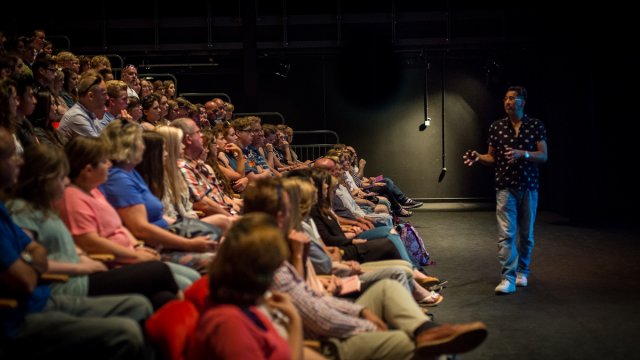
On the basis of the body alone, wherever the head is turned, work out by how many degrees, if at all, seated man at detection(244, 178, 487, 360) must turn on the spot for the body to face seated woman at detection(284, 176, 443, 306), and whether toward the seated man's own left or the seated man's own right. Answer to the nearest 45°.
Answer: approximately 90° to the seated man's own left

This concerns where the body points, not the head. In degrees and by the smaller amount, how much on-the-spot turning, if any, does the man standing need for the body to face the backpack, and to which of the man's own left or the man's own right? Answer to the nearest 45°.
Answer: approximately 90° to the man's own right

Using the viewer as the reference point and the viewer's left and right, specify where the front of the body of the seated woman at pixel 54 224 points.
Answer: facing to the right of the viewer

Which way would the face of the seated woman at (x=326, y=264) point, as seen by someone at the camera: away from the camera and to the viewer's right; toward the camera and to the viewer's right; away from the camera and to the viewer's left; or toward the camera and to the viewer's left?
away from the camera and to the viewer's right

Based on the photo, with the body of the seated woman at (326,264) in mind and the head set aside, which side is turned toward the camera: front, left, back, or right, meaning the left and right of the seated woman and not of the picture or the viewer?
right

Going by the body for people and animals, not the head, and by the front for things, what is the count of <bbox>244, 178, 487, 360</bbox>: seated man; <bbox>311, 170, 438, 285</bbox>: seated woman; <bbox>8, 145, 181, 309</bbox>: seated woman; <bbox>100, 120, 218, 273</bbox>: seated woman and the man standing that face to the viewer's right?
4

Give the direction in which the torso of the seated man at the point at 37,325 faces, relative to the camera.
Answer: to the viewer's right

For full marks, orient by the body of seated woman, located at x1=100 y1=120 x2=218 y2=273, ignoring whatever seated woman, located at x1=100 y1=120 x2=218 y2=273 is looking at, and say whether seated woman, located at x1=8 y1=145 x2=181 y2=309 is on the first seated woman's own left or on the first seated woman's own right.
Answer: on the first seated woman's own right

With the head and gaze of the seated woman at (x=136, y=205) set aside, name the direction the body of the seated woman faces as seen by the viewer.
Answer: to the viewer's right

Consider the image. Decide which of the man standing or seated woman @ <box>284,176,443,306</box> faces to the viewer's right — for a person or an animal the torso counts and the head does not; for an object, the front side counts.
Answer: the seated woman

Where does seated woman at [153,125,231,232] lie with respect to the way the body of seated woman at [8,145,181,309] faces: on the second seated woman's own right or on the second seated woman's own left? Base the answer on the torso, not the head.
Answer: on the second seated woman's own left

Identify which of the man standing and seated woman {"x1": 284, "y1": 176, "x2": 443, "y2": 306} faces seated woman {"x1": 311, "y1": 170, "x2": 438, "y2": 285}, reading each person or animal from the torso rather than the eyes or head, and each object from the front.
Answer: the man standing

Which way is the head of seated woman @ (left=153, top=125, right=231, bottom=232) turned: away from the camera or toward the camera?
away from the camera

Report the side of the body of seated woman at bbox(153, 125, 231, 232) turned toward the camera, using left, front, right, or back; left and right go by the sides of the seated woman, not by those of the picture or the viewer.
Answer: right

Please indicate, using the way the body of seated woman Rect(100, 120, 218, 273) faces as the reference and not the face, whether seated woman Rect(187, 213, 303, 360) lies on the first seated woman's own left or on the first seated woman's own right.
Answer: on the first seated woman's own right

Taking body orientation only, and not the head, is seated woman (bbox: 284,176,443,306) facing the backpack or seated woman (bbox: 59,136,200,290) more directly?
the backpack
